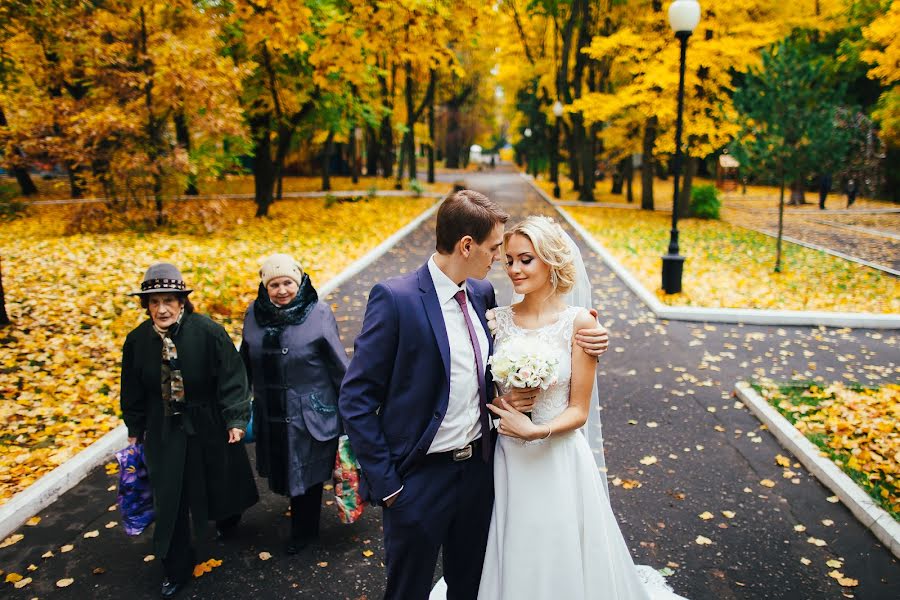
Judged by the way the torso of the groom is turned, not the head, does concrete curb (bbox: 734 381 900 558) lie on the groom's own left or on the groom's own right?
on the groom's own left

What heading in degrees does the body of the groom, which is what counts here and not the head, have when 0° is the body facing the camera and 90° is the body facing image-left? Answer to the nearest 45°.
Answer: approximately 315°

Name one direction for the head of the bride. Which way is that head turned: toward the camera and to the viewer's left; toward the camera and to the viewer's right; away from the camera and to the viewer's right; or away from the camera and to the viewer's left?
toward the camera and to the viewer's left

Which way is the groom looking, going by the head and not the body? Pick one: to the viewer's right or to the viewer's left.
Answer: to the viewer's right

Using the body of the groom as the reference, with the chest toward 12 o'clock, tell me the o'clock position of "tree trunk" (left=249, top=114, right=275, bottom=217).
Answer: The tree trunk is roughly at 7 o'clock from the groom.

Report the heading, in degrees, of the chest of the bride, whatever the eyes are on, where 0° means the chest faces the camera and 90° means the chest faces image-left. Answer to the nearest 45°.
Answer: approximately 45°

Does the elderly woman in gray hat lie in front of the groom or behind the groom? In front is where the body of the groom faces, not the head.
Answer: behind

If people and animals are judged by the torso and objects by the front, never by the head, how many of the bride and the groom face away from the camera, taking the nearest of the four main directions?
0

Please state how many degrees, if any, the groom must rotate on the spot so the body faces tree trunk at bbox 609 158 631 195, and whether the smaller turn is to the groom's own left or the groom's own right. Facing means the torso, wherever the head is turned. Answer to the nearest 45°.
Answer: approximately 135° to the groom's own left

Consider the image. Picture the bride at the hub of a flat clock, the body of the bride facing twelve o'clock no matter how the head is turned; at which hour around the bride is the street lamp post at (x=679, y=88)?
The street lamp post is roughly at 5 o'clock from the bride.

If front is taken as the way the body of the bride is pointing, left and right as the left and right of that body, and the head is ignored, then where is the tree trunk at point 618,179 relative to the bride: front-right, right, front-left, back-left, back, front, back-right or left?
back-right

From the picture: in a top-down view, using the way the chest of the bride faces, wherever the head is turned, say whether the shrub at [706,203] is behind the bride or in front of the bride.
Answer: behind

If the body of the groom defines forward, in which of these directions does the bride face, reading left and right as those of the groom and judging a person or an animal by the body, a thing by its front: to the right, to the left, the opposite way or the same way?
to the right
